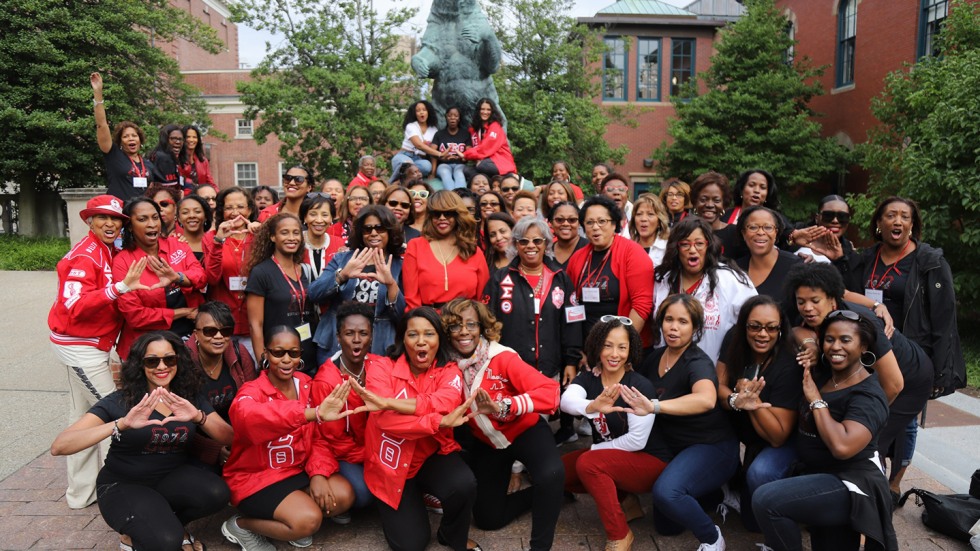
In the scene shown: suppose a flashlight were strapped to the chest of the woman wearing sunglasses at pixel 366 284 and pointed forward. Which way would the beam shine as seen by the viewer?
toward the camera

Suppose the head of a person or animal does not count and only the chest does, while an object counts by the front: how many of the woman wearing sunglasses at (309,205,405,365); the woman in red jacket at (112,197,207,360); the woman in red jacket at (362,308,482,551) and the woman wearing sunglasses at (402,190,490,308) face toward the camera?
4

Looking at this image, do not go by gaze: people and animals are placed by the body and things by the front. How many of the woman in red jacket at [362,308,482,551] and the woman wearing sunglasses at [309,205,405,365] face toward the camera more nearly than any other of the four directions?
2

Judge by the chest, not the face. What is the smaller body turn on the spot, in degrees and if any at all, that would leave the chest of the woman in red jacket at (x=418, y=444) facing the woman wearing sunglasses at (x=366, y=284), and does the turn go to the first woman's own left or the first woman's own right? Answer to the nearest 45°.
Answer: approximately 180°

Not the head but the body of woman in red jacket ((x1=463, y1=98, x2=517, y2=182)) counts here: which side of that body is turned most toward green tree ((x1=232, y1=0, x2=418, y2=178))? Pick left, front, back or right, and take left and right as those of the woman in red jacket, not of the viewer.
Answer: right

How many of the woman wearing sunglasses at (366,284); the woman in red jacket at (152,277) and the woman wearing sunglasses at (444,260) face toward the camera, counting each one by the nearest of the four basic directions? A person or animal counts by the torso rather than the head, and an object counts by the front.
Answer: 3

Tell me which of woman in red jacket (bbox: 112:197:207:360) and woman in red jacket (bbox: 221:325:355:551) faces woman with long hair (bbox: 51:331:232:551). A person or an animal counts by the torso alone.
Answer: woman in red jacket (bbox: 112:197:207:360)

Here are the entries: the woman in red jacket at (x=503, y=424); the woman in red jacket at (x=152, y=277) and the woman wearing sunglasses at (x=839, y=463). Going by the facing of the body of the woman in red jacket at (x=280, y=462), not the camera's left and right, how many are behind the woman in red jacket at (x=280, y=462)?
1

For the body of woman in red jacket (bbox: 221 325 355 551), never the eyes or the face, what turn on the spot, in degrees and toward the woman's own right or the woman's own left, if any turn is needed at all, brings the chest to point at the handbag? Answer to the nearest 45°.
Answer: approximately 45° to the woman's own left

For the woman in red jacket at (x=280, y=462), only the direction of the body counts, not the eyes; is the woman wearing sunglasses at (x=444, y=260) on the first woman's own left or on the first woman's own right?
on the first woman's own left

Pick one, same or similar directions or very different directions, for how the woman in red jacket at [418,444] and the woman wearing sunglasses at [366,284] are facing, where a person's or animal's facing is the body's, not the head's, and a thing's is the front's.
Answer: same or similar directions

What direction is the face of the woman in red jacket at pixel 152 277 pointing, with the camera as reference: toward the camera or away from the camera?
toward the camera

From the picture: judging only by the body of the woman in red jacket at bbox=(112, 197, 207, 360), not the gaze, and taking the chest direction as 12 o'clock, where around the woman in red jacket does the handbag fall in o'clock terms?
The handbag is roughly at 10 o'clock from the woman in red jacket.

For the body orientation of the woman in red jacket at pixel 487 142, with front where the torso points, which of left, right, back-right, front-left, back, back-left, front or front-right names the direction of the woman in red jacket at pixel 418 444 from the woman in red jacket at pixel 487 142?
front-left

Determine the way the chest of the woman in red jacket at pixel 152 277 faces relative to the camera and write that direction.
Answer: toward the camera

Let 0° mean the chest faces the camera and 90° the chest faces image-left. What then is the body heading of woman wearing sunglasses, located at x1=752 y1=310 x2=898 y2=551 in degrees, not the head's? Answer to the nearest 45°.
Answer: approximately 45°

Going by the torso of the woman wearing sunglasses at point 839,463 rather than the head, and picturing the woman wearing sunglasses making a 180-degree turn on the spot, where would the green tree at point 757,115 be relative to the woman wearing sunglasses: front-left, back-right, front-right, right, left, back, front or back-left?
front-left

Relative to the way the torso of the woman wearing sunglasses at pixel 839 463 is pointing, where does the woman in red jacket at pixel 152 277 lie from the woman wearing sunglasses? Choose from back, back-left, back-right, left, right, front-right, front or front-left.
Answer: front-right

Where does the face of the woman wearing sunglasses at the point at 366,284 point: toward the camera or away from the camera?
toward the camera
